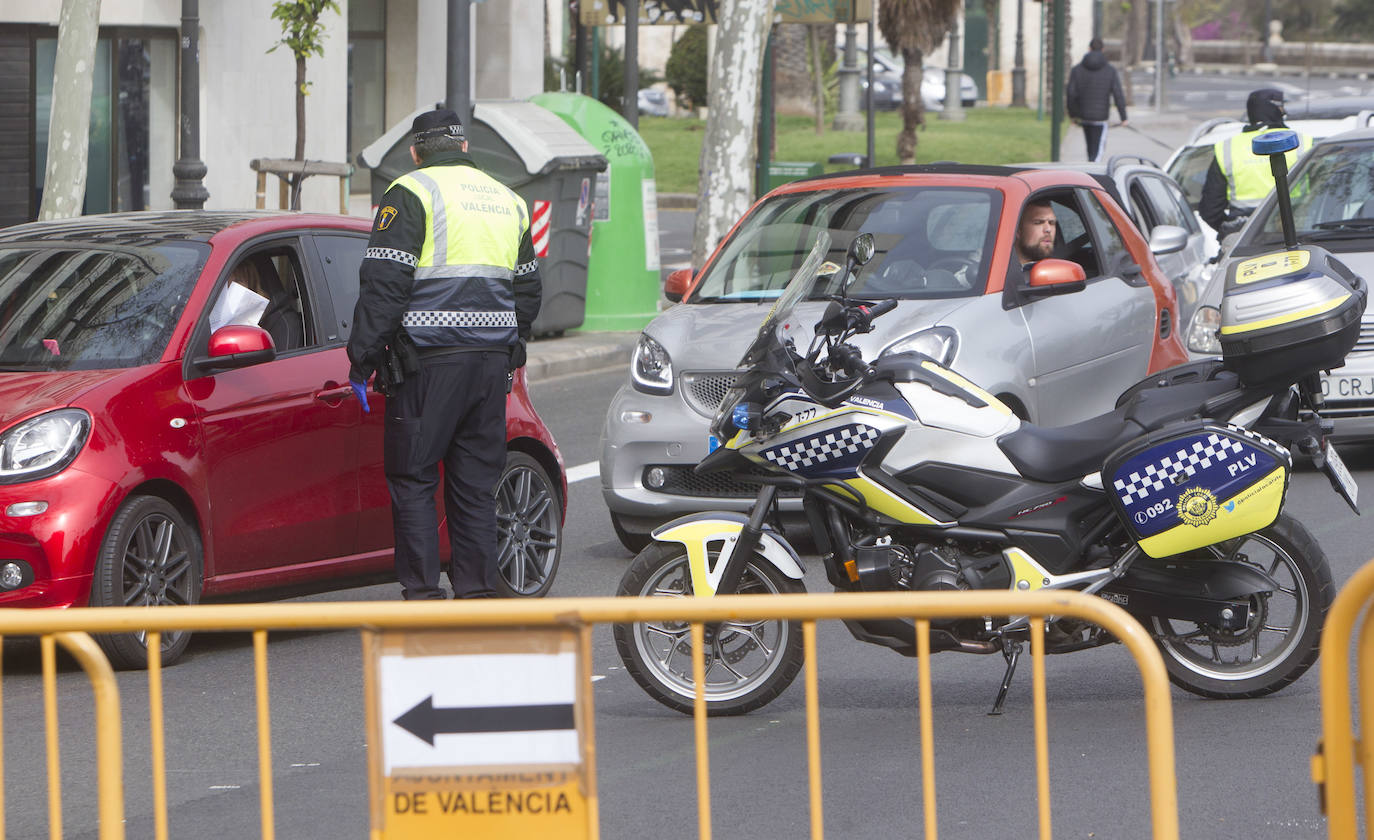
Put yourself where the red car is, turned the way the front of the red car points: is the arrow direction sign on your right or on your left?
on your left

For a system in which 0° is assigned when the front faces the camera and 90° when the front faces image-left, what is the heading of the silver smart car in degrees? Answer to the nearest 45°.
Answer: approximately 45°

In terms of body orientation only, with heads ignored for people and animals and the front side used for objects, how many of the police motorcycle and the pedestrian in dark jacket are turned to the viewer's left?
1

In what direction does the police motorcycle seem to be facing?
to the viewer's left

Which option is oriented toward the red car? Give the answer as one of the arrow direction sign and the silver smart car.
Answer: the silver smart car

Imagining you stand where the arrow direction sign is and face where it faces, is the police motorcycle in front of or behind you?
behind

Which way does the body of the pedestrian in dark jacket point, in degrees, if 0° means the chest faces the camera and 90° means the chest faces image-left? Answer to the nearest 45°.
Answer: approximately 180°

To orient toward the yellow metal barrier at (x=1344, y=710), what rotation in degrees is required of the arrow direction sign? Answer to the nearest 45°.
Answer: approximately 90° to its left

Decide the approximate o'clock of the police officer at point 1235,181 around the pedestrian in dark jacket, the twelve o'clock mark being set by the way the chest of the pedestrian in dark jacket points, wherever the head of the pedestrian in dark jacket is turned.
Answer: The police officer is roughly at 6 o'clock from the pedestrian in dark jacket.
